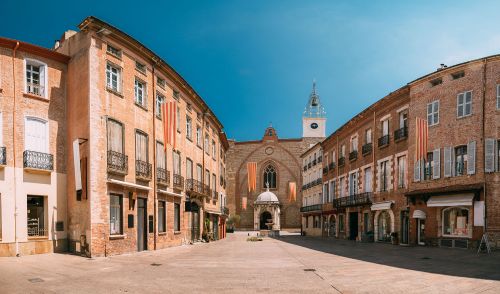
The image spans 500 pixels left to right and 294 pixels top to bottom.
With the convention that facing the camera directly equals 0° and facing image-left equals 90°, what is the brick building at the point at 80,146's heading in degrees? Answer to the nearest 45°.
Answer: approximately 315°
